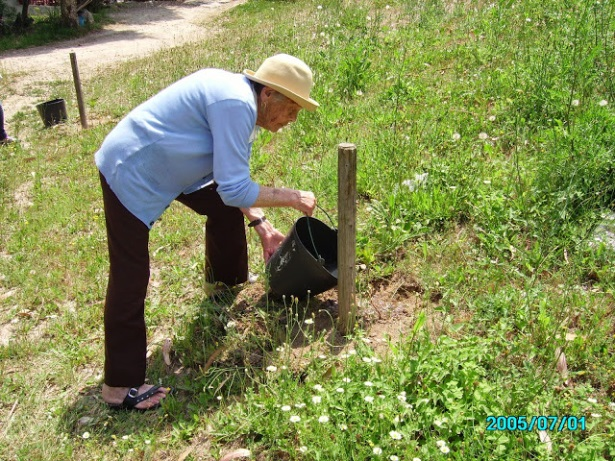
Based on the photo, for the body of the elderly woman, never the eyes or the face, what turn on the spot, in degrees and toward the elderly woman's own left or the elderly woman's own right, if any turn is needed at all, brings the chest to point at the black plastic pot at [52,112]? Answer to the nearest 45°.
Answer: approximately 90° to the elderly woman's own left

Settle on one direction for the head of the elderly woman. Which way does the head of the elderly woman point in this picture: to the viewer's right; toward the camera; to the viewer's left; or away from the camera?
to the viewer's right

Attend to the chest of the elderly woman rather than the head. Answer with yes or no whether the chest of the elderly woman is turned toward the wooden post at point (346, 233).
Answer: yes

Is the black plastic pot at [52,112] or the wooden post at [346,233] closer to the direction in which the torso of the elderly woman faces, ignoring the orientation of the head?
the wooden post

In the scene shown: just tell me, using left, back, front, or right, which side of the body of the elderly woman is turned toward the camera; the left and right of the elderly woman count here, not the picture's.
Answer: right
